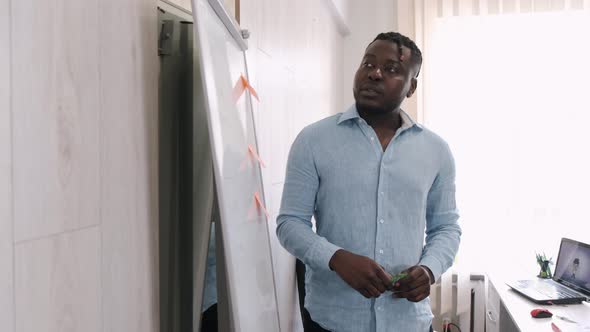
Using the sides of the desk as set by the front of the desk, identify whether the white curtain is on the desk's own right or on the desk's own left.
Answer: on the desk's own right

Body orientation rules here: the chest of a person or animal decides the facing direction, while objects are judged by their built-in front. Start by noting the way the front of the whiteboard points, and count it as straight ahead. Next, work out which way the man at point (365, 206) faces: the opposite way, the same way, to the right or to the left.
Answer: to the right

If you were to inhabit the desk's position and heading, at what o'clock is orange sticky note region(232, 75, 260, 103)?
The orange sticky note is roughly at 11 o'clock from the desk.

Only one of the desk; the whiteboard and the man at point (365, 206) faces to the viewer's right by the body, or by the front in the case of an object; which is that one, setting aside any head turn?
the whiteboard

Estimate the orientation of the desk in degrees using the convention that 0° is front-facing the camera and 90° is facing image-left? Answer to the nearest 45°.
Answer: approximately 45°

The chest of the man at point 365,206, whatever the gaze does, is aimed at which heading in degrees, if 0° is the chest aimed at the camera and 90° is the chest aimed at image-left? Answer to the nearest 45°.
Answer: approximately 0°

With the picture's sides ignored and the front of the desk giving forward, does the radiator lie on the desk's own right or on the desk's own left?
on the desk's own right

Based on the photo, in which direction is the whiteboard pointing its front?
to the viewer's right

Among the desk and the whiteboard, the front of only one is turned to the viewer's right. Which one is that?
the whiteboard

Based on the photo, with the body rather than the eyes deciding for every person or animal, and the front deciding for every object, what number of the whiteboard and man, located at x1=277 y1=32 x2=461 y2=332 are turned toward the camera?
1
